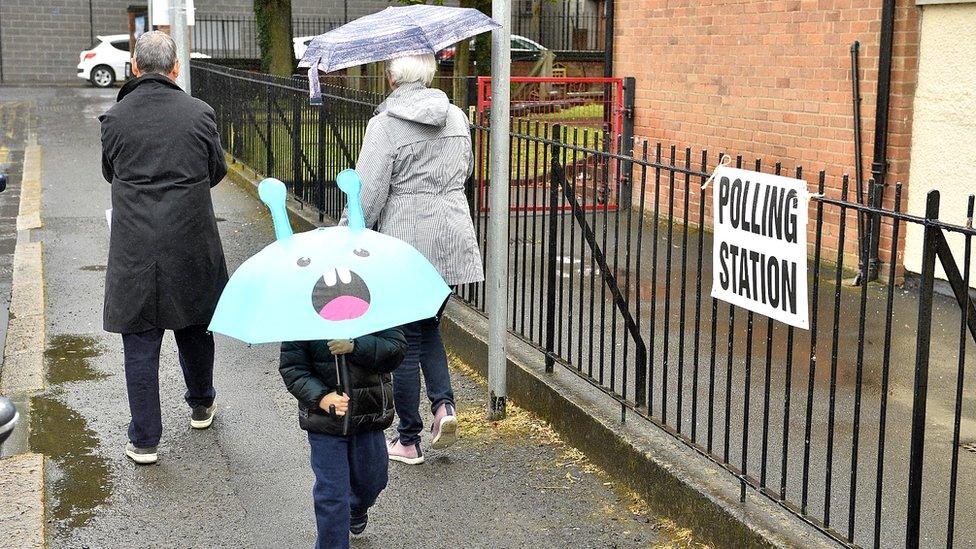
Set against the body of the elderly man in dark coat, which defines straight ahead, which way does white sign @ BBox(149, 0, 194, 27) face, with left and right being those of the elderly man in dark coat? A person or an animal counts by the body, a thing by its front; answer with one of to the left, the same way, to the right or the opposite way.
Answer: the opposite way

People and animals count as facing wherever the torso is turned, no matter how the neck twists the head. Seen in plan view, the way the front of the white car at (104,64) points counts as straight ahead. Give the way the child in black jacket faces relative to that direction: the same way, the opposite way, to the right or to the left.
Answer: to the right

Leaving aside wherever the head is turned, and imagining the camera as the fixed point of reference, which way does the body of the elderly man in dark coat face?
away from the camera

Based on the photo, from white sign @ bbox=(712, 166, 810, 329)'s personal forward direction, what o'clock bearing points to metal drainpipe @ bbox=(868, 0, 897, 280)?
The metal drainpipe is roughly at 5 o'clock from the white sign.

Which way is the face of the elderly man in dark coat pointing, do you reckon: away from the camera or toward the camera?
away from the camera

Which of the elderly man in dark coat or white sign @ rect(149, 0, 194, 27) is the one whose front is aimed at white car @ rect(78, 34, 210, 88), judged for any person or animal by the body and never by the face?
the elderly man in dark coat

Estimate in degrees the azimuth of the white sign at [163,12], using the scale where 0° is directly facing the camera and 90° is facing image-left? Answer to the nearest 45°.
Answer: approximately 0°

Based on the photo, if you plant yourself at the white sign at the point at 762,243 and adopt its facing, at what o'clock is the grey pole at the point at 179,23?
The grey pole is roughly at 3 o'clock from the white sign.
